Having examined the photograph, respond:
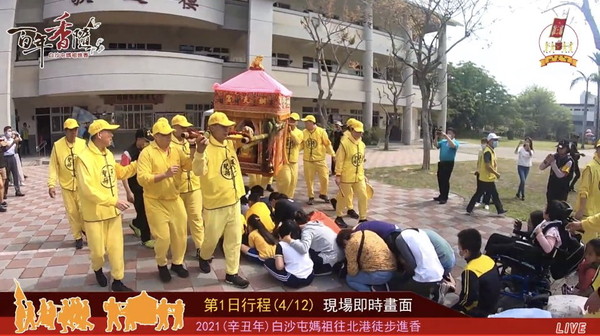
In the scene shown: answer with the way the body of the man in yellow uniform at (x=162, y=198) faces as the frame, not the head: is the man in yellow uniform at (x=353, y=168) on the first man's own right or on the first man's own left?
on the first man's own left

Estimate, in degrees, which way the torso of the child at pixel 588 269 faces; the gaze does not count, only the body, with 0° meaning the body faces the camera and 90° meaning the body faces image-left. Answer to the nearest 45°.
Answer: approximately 90°

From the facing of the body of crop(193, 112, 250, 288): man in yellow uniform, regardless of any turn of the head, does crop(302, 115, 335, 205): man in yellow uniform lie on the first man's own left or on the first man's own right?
on the first man's own left

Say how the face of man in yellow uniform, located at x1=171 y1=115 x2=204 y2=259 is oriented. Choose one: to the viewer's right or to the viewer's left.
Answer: to the viewer's right

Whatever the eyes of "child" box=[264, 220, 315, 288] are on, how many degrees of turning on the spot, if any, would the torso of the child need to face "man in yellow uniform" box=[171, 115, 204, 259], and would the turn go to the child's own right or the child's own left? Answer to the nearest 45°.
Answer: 0° — they already face them

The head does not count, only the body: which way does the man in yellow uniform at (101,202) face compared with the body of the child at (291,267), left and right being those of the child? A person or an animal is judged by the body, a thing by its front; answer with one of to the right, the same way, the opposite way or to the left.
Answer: the opposite way

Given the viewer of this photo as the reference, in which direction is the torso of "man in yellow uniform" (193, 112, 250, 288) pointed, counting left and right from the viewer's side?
facing the viewer and to the right of the viewer

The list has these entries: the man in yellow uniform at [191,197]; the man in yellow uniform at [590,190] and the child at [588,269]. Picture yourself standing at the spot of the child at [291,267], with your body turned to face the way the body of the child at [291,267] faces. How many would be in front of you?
1

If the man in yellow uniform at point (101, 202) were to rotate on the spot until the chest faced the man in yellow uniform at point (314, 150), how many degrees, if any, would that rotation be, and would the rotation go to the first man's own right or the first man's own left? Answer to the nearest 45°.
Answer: approximately 90° to the first man's own left

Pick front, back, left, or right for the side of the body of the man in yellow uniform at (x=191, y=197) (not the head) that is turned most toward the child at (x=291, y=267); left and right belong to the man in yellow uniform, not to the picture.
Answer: front
